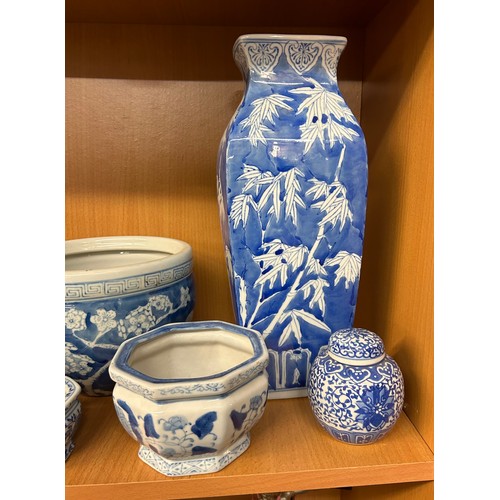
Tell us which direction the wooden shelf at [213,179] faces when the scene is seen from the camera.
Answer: facing the viewer

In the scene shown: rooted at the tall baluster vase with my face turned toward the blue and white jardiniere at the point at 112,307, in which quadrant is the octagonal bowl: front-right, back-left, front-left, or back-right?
front-left

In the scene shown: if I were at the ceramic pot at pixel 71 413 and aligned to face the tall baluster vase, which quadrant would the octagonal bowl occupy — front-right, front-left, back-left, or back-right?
front-right
